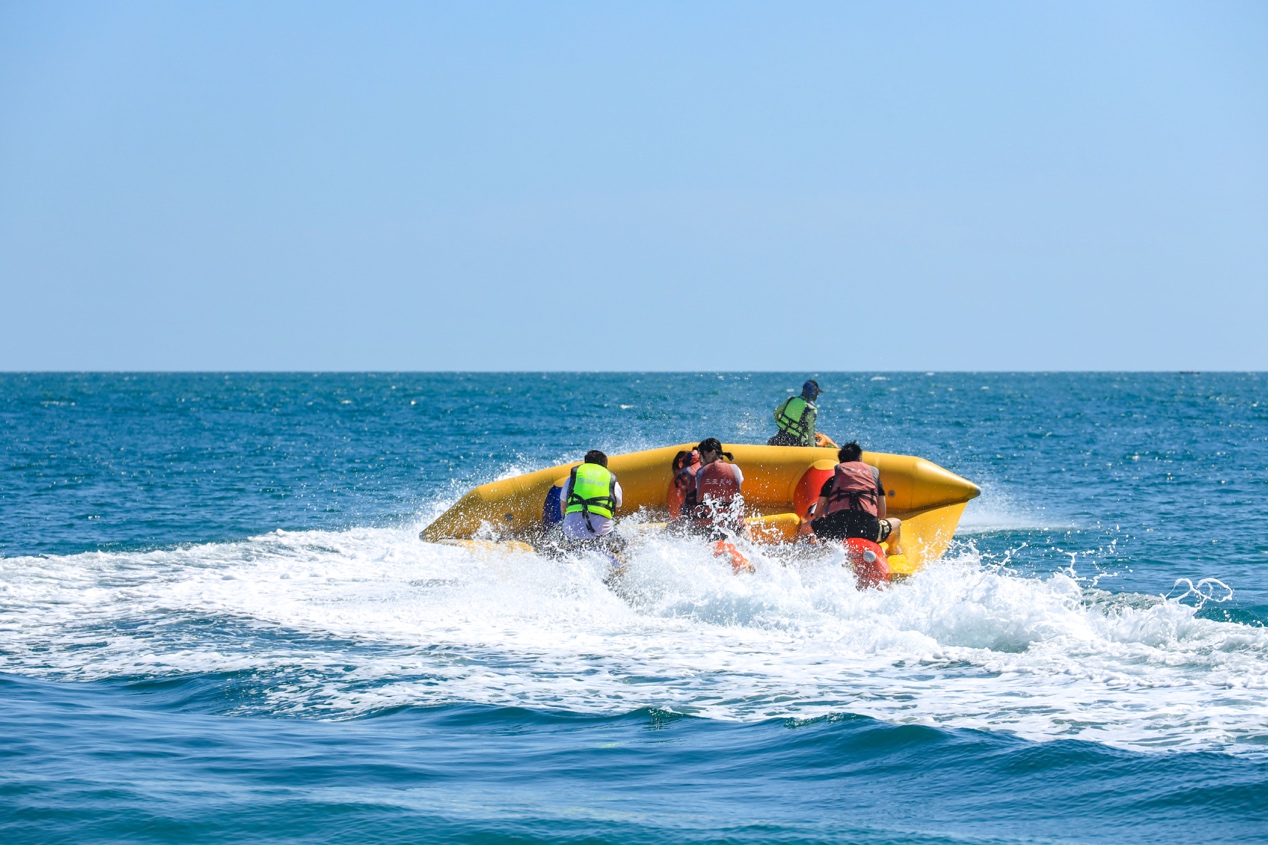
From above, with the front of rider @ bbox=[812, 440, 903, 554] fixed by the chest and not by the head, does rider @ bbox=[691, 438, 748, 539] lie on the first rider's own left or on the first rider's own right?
on the first rider's own left

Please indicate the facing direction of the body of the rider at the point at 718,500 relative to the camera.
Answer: away from the camera

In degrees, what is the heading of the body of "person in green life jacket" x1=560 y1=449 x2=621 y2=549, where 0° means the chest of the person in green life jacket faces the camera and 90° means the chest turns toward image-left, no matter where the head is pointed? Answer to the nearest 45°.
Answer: approximately 180°

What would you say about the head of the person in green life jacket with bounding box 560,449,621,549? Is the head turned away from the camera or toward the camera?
away from the camera

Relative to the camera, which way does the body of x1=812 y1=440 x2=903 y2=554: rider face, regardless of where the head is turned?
away from the camera

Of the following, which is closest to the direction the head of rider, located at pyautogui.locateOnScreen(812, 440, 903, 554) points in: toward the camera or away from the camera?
away from the camera
